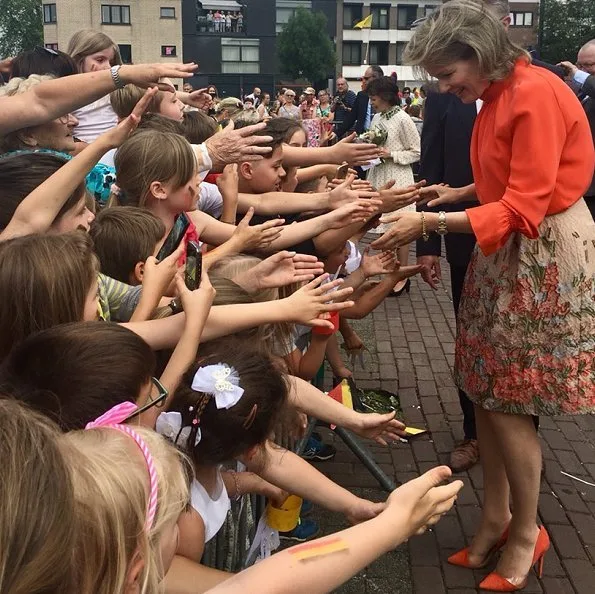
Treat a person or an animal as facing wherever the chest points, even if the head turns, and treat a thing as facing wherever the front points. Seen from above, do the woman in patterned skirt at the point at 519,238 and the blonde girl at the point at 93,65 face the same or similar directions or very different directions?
very different directions

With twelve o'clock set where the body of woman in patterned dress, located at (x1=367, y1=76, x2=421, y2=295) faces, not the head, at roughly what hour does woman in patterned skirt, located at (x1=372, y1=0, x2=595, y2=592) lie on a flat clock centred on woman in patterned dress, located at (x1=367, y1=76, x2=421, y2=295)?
woman in patterned skirt, located at (x1=372, y1=0, x2=595, y2=592) is roughly at 9 o'clock from woman in patterned dress, located at (x1=367, y1=76, x2=421, y2=295).

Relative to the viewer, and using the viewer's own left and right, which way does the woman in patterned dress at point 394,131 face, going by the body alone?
facing to the left of the viewer

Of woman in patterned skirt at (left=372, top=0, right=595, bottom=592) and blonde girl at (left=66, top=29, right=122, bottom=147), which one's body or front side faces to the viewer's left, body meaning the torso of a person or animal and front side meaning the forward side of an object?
the woman in patterned skirt

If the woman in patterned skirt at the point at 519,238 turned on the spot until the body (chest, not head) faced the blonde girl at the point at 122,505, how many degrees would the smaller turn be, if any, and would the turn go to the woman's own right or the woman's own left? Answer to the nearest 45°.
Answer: approximately 90° to the woman's own left

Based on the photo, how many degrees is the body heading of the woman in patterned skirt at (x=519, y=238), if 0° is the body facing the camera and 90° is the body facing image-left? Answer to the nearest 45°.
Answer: approximately 90°

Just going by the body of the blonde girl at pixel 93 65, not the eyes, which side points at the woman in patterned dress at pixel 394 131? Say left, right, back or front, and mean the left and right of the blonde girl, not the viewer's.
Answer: left

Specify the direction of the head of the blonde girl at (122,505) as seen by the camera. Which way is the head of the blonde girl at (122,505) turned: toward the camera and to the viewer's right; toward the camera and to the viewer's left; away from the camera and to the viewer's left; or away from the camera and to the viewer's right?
away from the camera and to the viewer's right

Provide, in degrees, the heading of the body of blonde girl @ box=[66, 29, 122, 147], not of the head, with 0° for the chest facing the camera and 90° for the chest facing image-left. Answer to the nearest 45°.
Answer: approximately 315°
